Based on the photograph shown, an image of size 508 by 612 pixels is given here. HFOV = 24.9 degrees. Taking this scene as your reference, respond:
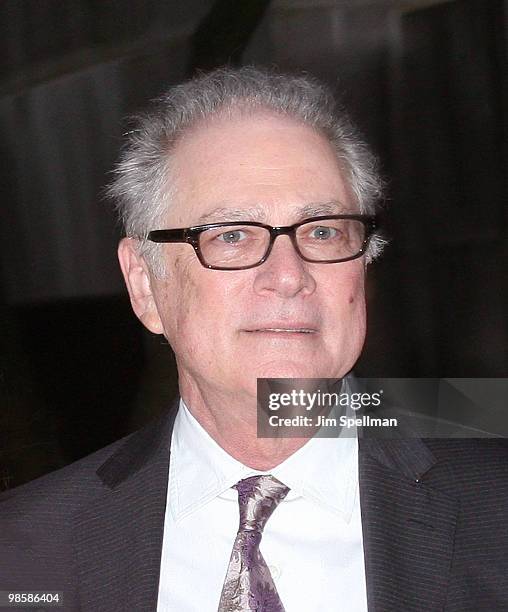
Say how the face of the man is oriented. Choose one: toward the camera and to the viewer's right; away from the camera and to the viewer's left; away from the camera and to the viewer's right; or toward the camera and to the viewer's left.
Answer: toward the camera and to the viewer's right

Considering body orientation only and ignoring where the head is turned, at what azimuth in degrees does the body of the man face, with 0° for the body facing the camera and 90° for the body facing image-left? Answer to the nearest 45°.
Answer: approximately 0°
